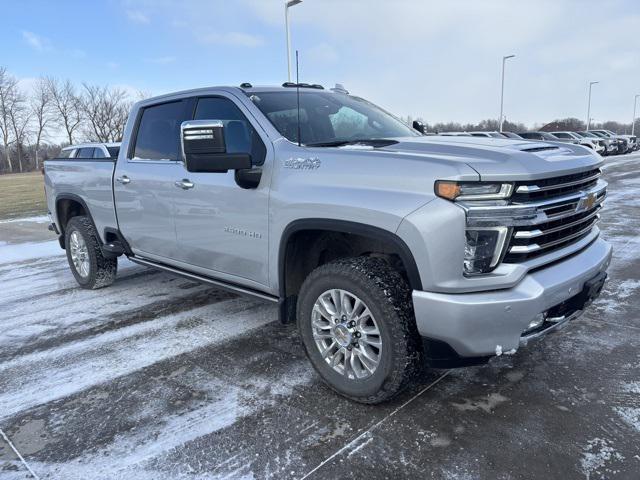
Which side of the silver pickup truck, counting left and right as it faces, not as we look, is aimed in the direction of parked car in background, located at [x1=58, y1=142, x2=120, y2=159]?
back

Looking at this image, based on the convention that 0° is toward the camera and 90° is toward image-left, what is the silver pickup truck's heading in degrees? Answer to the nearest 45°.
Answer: approximately 315°
